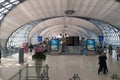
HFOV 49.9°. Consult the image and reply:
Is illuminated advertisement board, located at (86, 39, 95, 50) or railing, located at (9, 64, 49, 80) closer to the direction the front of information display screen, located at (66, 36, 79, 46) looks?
the railing

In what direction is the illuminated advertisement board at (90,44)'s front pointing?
toward the camera

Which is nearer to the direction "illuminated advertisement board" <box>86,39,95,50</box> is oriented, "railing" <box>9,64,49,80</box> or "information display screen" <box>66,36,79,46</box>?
the railing

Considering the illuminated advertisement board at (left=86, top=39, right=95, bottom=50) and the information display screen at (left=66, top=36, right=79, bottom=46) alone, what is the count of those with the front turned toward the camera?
2

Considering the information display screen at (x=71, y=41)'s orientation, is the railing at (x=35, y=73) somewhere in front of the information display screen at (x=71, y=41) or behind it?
in front

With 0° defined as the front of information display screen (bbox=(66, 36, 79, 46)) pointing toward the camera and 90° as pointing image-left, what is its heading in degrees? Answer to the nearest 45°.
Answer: approximately 0°

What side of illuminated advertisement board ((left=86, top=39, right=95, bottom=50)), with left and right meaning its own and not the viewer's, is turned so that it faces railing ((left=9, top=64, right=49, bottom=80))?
front

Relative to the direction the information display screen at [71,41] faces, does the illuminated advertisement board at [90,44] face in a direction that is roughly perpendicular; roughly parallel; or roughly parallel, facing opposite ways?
roughly parallel

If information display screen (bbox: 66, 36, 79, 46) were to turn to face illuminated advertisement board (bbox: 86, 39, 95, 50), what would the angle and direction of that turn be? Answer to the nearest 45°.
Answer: approximately 135° to its left
